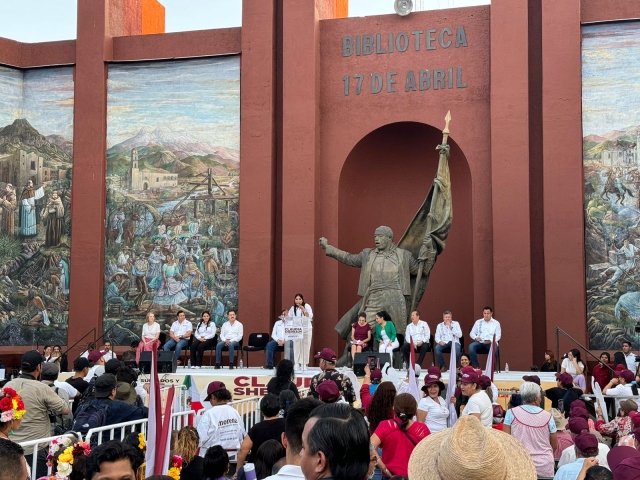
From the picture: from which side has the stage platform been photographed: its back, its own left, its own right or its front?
front

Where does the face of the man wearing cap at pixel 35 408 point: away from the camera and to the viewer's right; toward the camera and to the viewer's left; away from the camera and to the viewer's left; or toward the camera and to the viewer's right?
away from the camera and to the viewer's right

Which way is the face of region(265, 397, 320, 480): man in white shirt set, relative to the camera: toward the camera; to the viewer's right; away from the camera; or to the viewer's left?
away from the camera

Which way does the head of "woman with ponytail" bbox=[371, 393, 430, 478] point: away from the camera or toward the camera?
away from the camera

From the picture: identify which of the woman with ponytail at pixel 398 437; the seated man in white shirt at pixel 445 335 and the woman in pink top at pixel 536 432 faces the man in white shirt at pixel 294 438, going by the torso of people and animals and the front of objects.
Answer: the seated man in white shirt

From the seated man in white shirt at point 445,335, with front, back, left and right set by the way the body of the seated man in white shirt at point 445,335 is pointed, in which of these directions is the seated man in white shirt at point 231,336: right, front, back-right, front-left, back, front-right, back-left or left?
right

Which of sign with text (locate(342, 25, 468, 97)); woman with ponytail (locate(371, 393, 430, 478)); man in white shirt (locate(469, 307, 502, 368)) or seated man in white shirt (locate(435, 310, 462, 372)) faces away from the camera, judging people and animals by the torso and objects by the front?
the woman with ponytail

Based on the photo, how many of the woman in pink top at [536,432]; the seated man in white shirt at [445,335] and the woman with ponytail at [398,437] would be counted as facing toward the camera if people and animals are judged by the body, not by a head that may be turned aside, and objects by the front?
1

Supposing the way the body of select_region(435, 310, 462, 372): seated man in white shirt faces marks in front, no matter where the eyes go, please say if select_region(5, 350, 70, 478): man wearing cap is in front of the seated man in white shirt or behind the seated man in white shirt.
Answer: in front

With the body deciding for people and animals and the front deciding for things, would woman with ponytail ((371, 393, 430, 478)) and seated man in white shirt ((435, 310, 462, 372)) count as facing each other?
yes

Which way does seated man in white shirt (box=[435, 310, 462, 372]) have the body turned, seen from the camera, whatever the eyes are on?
toward the camera

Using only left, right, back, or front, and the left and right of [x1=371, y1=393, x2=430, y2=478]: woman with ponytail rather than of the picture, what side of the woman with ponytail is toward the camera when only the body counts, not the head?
back

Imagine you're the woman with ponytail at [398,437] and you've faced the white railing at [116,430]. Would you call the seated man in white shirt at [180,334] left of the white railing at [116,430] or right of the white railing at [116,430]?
right

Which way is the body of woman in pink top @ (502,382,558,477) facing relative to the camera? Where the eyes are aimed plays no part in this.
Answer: away from the camera

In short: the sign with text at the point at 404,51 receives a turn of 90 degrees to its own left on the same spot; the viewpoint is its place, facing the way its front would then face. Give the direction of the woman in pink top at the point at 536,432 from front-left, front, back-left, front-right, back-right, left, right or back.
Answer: right

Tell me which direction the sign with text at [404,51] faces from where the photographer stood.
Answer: facing the viewer
